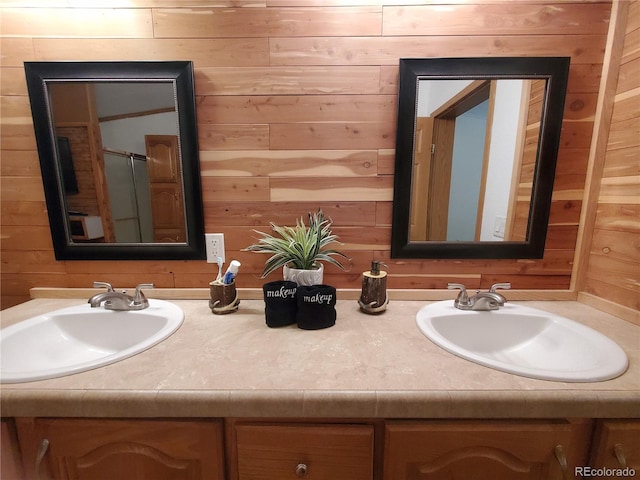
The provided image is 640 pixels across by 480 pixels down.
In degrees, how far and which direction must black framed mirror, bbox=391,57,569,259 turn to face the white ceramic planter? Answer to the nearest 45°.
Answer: approximately 45° to its right

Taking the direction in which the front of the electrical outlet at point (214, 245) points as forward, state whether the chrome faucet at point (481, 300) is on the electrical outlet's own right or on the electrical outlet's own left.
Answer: on the electrical outlet's own left

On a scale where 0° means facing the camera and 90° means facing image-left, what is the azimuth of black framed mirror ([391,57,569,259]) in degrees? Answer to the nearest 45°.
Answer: approximately 0°
